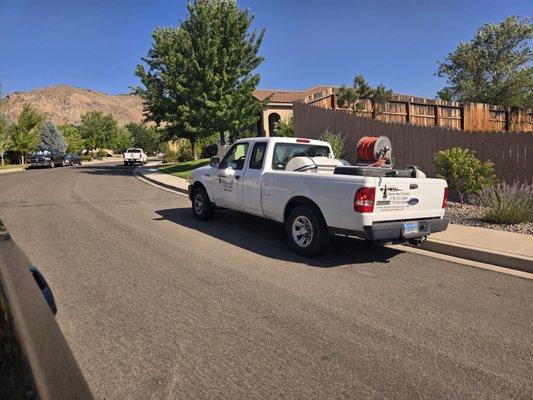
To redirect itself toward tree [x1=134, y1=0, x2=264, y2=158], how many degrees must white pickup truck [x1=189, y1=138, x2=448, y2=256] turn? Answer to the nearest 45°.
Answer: approximately 45° to its right

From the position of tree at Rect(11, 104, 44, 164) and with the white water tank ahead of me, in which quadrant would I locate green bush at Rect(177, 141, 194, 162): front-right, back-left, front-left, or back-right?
front-left

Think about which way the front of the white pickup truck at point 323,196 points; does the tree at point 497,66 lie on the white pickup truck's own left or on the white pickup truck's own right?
on the white pickup truck's own right

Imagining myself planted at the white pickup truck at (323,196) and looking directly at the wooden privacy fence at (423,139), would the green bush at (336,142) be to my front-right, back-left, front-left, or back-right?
front-left

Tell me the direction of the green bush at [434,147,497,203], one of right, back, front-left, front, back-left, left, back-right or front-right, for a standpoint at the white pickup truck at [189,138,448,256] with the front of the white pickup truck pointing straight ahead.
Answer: right

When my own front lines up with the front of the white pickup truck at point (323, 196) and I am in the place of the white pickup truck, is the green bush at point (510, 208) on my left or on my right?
on my right

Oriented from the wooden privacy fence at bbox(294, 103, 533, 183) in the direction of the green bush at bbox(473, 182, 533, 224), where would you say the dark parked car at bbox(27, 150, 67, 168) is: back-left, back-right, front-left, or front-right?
back-right

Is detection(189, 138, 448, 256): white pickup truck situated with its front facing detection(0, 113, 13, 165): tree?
yes

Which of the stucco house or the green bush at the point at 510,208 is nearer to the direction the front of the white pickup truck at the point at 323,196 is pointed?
the stucco house

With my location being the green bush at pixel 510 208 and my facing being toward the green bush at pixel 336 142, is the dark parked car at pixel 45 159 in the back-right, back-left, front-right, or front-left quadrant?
front-left

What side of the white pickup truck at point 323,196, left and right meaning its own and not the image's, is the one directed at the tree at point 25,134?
front

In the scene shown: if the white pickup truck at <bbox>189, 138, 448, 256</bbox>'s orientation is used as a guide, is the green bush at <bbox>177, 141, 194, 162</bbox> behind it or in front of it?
in front

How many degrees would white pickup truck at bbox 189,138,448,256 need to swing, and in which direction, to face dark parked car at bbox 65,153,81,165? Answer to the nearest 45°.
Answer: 0° — it already faces it

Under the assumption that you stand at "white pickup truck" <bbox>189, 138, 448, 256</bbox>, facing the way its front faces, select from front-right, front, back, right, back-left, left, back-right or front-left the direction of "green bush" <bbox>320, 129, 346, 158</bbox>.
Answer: front-right

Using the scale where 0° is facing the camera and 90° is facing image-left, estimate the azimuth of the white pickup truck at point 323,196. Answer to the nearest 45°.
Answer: approximately 135°
